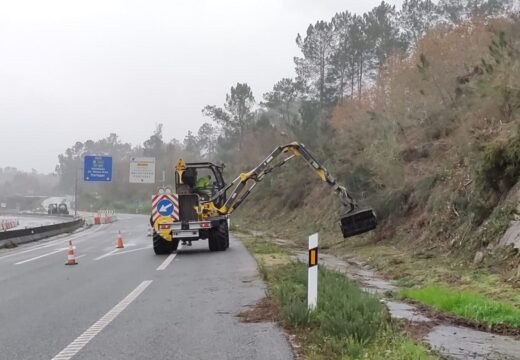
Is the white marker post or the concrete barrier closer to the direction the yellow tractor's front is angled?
the concrete barrier

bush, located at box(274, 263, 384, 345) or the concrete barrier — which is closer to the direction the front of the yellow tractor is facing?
the concrete barrier

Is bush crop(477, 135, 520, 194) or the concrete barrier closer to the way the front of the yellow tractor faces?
the concrete barrier

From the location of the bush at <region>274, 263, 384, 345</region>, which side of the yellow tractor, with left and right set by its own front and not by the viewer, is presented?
back

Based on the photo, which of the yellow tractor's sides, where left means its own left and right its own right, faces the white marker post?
back

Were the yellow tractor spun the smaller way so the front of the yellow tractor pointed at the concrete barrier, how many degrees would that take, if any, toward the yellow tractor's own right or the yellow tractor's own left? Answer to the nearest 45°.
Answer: approximately 45° to the yellow tractor's own left

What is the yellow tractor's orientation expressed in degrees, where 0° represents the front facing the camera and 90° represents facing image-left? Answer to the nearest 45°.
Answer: approximately 180°

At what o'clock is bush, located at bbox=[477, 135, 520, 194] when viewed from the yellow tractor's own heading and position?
The bush is roughly at 4 o'clock from the yellow tractor.
